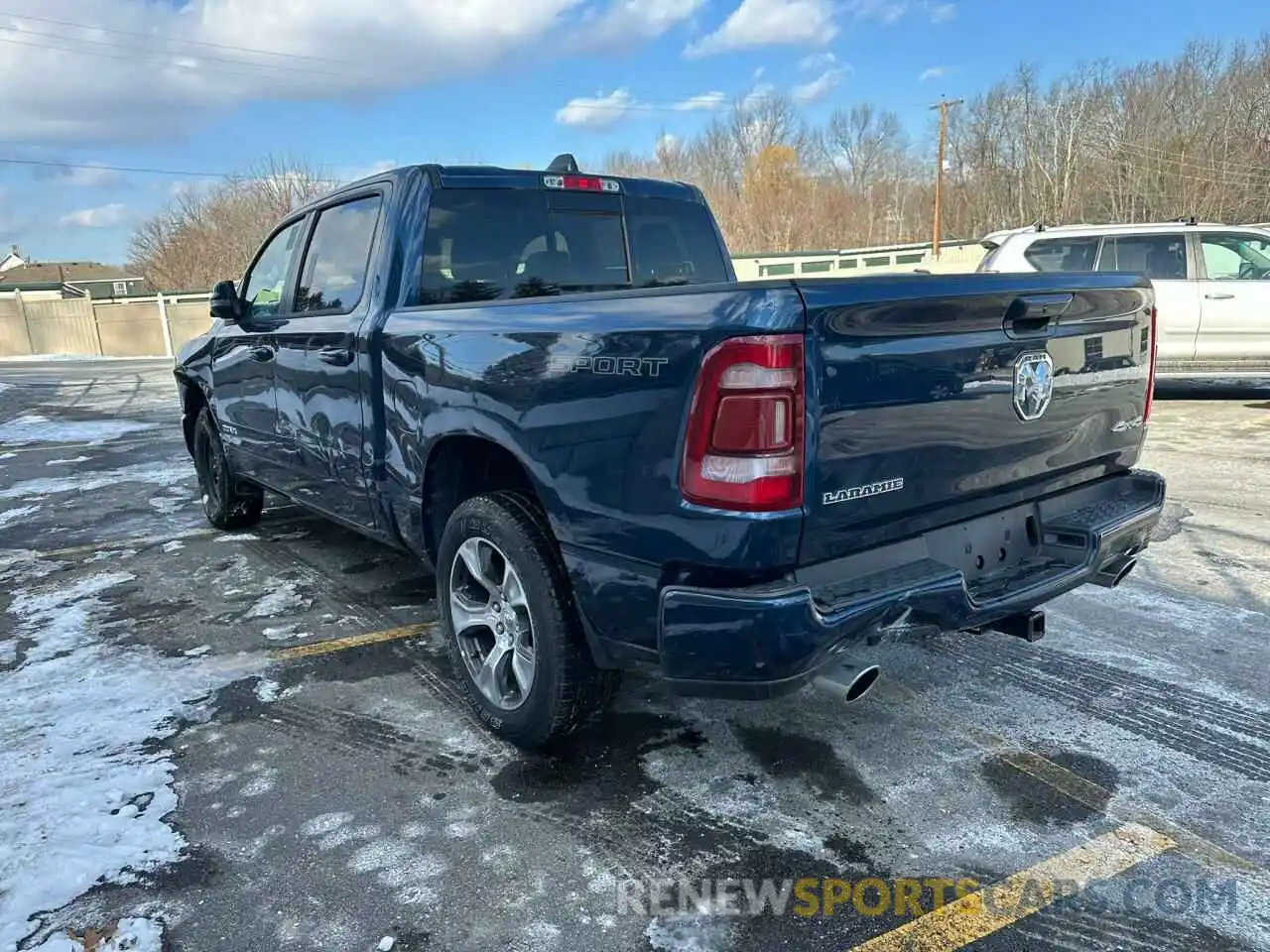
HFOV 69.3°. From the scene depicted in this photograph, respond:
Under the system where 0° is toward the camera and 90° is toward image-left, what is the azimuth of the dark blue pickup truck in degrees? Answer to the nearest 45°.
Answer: approximately 135°

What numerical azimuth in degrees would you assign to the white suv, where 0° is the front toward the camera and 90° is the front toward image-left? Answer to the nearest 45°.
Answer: approximately 270°

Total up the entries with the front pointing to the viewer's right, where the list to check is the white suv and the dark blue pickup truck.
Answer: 1

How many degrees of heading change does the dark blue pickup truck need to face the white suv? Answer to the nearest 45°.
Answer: approximately 90° to its right

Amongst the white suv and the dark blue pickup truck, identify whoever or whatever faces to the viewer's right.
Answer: the white suv

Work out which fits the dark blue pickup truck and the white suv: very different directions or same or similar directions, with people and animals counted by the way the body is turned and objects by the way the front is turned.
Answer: very different directions

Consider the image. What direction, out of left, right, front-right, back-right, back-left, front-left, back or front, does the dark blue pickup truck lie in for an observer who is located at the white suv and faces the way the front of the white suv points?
right
